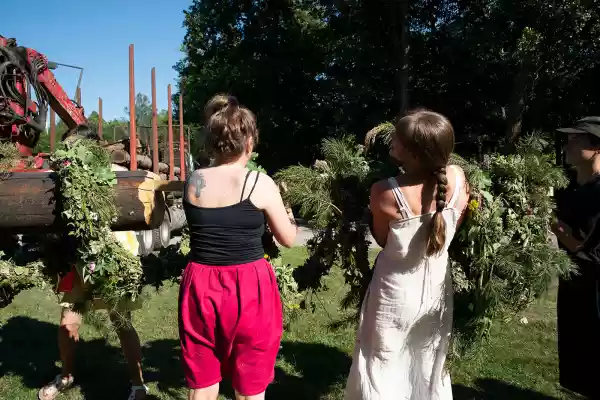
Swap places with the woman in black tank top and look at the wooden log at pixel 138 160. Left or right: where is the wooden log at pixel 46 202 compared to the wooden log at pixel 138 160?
left

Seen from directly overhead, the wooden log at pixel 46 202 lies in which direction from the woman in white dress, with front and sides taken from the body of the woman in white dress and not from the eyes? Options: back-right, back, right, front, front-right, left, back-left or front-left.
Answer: front-left

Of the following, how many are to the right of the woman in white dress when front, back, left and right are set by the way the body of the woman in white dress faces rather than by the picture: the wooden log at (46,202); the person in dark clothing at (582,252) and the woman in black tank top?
1

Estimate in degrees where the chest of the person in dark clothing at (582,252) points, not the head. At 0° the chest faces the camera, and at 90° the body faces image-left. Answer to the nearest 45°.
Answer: approximately 90°

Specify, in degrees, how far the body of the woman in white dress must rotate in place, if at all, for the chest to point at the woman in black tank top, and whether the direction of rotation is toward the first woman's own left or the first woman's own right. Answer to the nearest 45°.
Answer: approximately 45° to the first woman's own left

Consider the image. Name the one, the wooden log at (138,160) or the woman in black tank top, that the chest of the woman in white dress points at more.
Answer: the wooden log

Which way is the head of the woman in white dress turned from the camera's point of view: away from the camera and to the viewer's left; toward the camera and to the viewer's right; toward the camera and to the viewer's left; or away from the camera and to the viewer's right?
away from the camera and to the viewer's left

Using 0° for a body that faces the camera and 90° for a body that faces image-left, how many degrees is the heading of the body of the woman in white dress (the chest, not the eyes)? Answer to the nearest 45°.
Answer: approximately 135°

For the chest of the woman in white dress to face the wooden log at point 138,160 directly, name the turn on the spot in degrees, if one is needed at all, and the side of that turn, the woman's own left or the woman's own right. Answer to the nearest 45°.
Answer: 0° — they already face it

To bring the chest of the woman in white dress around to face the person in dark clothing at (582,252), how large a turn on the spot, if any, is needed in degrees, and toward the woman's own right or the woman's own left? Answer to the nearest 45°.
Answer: approximately 90° to the woman's own right

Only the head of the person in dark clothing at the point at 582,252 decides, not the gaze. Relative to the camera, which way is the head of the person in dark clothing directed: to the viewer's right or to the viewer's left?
to the viewer's left
